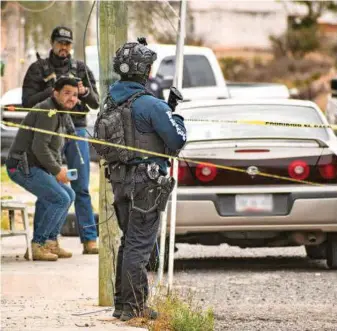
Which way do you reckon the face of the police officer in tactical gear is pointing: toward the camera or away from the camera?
away from the camera

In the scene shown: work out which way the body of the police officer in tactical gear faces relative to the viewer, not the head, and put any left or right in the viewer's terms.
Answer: facing away from the viewer and to the right of the viewer

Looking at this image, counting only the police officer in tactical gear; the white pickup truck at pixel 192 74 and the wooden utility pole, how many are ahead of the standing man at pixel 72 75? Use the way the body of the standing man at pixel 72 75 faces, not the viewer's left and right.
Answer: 2

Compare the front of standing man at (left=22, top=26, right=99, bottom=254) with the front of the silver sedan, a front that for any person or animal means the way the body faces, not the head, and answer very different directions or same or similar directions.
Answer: very different directions

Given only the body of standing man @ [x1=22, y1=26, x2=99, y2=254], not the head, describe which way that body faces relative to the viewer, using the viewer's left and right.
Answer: facing the viewer

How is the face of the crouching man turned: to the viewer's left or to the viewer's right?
to the viewer's right

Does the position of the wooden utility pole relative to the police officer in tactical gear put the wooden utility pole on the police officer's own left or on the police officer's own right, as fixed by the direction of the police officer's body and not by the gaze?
on the police officer's own left

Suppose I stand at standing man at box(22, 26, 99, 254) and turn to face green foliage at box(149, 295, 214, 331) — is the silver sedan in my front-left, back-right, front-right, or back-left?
front-left

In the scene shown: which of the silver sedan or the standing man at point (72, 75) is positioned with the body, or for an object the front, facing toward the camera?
the standing man

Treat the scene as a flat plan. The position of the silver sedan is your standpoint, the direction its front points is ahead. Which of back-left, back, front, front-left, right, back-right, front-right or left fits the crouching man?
left

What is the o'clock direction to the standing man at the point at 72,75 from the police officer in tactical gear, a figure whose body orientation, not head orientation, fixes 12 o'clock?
The standing man is roughly at 10 o'clock from the police officer in tactical gear.

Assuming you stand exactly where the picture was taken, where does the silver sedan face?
facing away from the viewer

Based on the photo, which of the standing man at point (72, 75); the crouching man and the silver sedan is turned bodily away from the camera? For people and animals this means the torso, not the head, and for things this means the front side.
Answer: the silver sedan

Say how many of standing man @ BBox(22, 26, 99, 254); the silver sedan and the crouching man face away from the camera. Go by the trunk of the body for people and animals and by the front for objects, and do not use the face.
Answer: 1

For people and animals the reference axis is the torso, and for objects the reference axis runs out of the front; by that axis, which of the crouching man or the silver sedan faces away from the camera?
the silver sedan
